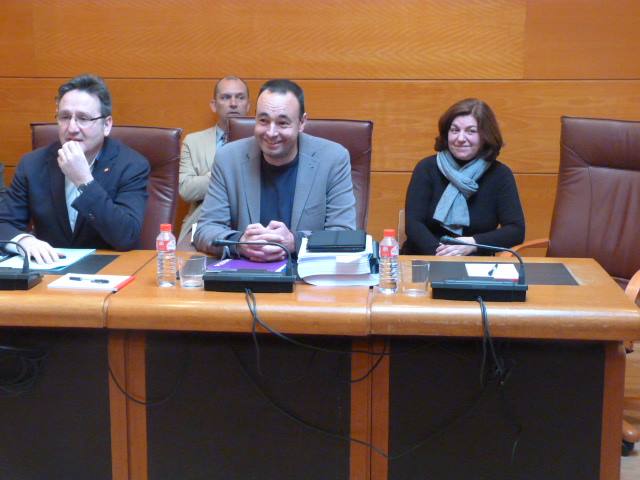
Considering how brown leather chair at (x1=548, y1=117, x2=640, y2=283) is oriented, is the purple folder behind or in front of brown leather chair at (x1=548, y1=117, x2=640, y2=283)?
in front

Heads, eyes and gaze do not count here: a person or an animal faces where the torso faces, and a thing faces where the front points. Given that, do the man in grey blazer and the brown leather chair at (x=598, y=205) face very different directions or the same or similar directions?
same or similar directions

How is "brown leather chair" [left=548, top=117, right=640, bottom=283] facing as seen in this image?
toward the camera

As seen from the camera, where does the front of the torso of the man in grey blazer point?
toward the camera

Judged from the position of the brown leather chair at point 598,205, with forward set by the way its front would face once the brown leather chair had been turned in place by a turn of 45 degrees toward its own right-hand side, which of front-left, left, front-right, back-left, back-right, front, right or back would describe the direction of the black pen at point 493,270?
front-left

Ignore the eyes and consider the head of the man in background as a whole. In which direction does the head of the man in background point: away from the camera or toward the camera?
toward the camera

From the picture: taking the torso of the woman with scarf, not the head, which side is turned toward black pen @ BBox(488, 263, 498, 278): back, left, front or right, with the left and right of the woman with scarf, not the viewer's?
front

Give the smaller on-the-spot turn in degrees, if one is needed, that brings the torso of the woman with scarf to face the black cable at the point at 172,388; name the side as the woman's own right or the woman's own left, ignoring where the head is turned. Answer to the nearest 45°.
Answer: approximately 45° to the woman's own right

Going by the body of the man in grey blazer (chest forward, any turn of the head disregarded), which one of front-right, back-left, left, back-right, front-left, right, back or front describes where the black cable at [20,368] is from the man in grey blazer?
front-right

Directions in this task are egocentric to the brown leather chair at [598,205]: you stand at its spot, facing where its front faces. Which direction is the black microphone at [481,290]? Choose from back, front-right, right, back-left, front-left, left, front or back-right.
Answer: front

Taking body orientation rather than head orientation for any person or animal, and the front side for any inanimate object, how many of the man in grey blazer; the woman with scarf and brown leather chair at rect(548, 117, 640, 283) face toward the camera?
3

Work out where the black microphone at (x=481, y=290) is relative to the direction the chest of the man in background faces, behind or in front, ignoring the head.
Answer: in front

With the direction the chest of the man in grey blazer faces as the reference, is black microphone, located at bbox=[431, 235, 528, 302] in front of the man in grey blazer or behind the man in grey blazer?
in front

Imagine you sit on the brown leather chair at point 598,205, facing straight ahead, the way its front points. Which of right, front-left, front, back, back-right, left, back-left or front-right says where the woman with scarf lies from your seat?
right

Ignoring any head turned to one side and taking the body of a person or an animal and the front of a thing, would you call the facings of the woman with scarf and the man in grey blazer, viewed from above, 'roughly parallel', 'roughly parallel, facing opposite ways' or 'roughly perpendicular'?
roughly parallel

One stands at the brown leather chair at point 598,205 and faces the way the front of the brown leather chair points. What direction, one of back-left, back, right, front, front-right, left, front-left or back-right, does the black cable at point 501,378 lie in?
front
